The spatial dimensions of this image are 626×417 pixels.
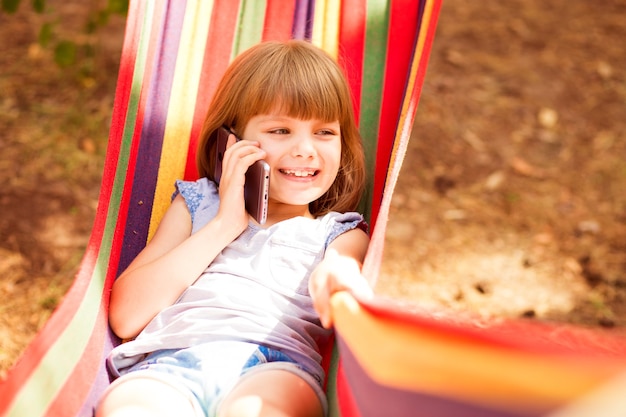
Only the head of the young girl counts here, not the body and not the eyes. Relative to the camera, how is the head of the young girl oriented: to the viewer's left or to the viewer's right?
to the viewer's right

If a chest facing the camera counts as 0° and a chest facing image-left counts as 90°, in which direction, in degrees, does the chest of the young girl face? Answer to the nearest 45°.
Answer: approximately 0°
